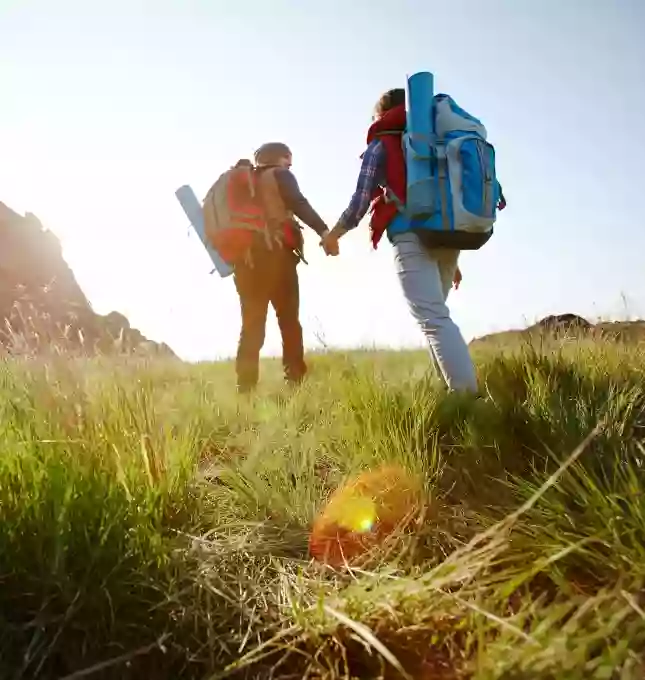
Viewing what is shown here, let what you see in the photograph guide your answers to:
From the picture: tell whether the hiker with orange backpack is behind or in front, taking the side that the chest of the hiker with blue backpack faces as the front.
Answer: in front

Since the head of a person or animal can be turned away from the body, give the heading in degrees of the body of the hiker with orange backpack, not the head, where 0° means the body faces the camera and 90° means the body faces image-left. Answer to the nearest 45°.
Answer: approximately 225°

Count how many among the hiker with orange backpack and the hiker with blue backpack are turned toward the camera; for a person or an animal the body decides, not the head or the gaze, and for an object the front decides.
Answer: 0

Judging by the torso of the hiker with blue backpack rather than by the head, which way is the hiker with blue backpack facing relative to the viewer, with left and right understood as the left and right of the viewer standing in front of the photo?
facing away from the viewer and to the left of the viewer

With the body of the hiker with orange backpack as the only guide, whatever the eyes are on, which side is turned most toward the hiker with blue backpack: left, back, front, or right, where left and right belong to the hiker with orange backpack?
right
